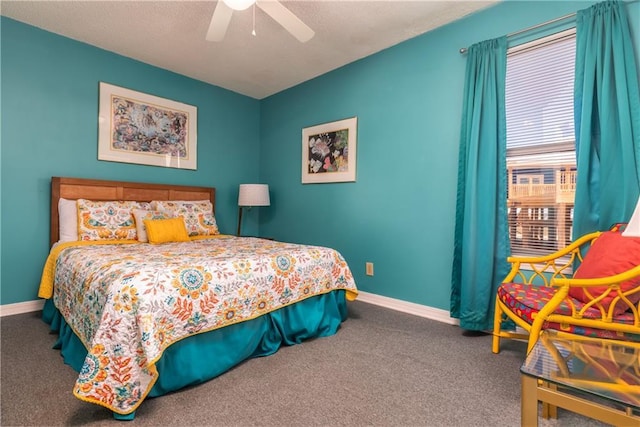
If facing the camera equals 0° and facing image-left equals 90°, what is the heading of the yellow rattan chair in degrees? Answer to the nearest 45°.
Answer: approximately 90°

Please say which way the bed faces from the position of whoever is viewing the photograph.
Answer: facing the viewer and to the right of the viewer

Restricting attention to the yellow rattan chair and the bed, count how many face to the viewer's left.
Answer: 1

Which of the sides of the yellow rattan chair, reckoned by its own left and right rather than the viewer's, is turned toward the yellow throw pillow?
front

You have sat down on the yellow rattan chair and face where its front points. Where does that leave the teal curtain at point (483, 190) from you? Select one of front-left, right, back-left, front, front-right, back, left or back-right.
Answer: front-right

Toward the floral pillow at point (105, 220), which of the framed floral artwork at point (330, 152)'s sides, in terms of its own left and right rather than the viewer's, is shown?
front

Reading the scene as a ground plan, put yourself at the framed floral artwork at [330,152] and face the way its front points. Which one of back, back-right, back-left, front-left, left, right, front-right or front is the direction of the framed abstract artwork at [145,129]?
front-right

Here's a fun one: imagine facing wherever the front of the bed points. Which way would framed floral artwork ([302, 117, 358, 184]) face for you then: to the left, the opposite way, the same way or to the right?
to the right

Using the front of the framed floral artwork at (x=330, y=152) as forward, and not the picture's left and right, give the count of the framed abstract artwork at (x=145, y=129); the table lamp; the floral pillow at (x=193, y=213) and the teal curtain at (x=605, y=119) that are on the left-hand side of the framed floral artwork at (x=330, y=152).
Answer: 1

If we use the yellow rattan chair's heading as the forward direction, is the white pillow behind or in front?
in front

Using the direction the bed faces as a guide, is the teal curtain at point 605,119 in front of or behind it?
in front

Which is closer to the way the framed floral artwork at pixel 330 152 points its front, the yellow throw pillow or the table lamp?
the yellow throw pillow
